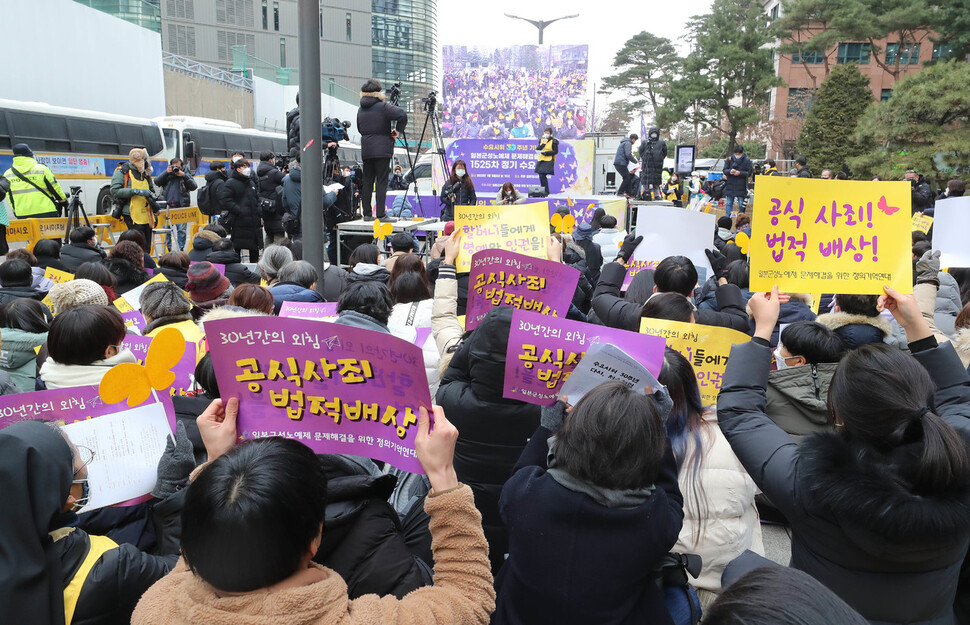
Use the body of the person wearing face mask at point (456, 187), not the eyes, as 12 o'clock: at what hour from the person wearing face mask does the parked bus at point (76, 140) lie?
The parked bus is roughly at 4 o'clock from the person wearing face mask.

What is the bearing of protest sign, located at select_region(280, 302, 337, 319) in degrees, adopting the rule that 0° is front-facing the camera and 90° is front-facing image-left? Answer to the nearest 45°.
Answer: approximately 0°

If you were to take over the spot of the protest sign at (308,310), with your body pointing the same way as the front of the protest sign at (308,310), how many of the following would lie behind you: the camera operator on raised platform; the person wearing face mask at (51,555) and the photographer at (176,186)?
2

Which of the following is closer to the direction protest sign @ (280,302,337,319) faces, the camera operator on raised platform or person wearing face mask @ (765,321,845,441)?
the person wearing face mask

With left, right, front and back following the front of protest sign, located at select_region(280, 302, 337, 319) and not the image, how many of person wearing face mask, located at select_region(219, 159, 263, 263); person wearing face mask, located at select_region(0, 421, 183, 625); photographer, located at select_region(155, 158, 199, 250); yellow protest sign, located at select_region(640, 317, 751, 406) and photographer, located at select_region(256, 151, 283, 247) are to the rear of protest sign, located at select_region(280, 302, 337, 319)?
3

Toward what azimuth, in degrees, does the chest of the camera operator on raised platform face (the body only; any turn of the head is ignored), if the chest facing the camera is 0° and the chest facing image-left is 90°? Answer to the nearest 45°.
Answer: approximately 225°

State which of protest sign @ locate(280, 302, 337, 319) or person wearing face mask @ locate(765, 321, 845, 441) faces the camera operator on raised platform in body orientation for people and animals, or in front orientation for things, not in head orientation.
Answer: the person wearing face mask

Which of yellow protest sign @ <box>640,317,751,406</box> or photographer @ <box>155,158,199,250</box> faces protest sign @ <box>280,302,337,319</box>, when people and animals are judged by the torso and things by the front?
the photographer

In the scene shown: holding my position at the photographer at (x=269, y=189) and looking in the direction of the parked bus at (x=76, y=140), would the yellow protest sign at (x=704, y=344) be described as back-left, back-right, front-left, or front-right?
back-left

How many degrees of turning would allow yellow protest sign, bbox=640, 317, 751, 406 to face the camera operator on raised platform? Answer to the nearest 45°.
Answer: approximately 135° to its right

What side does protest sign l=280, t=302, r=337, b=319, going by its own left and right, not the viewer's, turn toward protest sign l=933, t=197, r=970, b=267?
left

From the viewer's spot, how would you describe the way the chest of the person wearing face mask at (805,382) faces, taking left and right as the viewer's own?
facing away from the viewer and to the left of the viewer

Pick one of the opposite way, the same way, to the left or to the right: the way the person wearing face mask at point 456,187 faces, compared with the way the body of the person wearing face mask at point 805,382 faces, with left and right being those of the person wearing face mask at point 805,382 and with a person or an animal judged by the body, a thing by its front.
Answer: the opposite way

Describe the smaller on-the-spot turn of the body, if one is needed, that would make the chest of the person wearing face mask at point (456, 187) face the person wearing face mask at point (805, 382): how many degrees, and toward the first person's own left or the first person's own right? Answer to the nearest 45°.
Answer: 0° — they already face them
